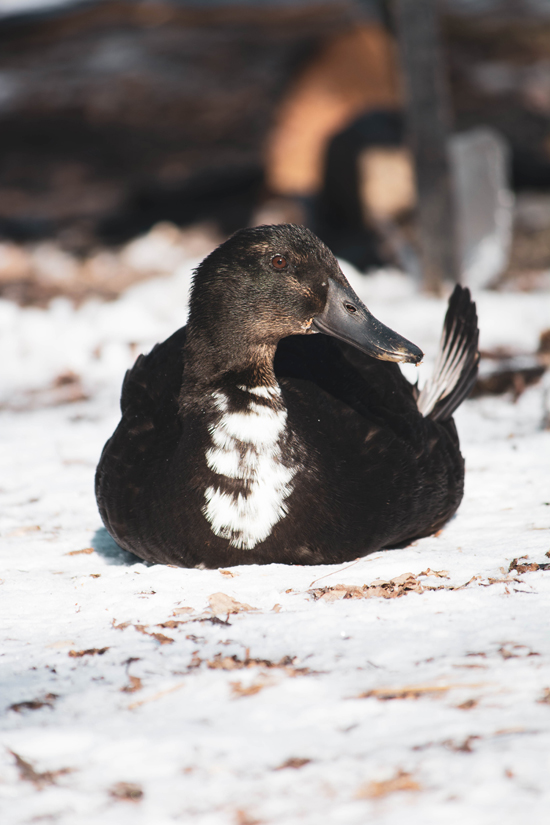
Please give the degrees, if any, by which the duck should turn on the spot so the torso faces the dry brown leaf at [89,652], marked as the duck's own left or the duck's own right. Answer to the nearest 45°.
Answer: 0° — it already faces it

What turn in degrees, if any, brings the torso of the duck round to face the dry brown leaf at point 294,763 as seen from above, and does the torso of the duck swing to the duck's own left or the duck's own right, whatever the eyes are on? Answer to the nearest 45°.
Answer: approximately 45° to the duck's own left

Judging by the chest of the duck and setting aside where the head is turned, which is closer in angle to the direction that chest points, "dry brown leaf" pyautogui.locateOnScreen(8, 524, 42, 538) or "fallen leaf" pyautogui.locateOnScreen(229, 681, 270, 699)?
the fallen leaf

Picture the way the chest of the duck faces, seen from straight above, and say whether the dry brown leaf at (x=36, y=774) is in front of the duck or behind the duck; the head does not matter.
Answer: in front

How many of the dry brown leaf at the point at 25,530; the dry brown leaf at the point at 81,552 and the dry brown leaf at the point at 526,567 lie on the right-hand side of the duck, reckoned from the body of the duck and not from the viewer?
2

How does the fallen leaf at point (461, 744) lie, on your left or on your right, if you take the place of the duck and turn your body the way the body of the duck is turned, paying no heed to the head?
on your left

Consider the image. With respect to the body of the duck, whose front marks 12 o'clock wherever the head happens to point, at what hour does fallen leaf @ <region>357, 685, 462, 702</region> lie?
The fallen leaf is roughly at 10 o'clock from the duck.

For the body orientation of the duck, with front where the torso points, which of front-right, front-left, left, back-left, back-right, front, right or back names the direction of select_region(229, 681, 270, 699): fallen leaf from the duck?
front-left

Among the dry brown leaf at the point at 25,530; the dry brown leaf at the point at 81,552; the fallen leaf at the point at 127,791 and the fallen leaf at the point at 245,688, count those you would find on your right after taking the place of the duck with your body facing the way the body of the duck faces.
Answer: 2

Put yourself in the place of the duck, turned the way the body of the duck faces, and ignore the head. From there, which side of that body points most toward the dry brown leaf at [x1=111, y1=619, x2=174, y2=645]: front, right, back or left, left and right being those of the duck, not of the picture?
front

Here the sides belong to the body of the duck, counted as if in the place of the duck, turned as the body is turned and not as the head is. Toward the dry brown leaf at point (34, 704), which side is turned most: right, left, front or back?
front

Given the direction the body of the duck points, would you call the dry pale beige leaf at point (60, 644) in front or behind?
in front

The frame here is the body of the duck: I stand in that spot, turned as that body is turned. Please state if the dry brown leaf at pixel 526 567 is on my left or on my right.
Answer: on my left

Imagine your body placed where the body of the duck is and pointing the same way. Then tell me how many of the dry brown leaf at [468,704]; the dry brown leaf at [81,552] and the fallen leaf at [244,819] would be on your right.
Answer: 1

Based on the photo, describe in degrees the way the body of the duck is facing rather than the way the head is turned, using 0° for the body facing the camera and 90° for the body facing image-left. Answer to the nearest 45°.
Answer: approximately 45°
